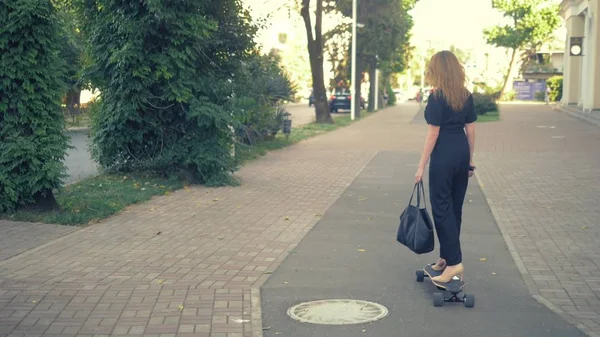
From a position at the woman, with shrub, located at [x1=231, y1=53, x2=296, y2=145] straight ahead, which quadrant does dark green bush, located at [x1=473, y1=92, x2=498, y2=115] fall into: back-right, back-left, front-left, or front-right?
front-right

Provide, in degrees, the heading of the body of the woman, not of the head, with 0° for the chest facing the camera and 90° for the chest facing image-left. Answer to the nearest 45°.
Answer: approximately 135°

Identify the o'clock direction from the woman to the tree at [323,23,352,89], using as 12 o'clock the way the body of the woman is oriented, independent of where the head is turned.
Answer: The tree is roughly at 1 o'clock from the woman.

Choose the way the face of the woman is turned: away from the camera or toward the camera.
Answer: away from the camera

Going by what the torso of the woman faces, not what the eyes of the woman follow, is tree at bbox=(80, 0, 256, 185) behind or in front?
in front

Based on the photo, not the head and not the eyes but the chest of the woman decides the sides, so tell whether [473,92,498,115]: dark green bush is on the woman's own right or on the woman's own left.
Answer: on the woman's own right
